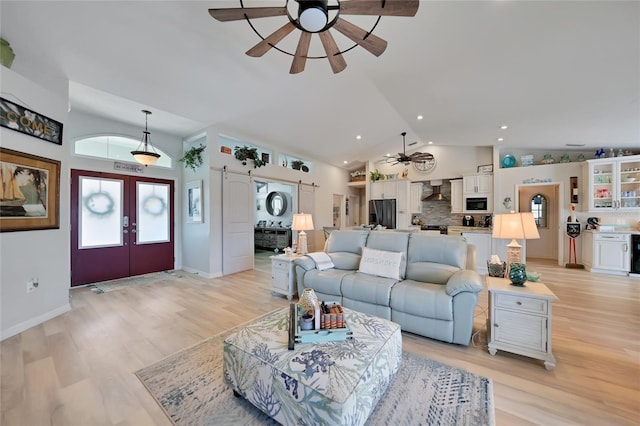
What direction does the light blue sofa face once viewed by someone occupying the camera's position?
facing the viewer and to the left of the viewer

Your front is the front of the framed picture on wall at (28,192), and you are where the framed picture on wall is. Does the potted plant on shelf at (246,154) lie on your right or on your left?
on your left

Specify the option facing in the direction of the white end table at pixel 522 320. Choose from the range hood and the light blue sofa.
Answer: the range hood

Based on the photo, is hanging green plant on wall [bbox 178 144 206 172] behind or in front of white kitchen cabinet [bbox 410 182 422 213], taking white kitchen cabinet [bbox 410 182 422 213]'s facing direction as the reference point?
in front

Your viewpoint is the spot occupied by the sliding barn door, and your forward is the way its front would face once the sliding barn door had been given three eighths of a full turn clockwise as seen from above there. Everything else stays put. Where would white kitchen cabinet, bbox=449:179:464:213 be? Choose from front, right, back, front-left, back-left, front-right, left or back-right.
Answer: back

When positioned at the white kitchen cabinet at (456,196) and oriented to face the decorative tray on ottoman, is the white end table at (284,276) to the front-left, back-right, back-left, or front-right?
front-right

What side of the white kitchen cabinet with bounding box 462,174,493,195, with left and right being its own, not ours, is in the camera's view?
front

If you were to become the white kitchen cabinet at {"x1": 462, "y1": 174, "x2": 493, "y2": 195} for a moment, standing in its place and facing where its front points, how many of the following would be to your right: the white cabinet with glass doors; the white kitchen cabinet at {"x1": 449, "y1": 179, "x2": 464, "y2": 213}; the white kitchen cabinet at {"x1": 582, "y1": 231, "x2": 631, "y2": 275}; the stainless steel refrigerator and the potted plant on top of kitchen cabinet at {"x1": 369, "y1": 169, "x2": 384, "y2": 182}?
3

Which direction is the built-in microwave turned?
toward the camera

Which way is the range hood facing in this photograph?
toward the camera

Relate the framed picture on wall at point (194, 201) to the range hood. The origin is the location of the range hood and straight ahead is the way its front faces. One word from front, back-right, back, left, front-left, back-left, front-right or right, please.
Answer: front-right

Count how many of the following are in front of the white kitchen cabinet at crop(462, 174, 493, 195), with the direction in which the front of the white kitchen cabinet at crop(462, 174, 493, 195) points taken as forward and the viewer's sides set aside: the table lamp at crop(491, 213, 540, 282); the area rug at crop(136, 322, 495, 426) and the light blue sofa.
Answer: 3

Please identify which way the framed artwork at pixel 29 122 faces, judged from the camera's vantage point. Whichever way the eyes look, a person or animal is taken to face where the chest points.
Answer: facing the viewer and to the right of the viewer

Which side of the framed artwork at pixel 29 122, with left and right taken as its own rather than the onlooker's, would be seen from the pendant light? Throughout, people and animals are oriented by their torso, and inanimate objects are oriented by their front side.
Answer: left

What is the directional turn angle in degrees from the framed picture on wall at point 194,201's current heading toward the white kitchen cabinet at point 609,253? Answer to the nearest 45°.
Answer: approximately 90° to its left
